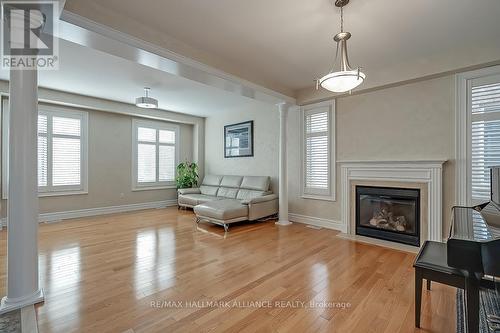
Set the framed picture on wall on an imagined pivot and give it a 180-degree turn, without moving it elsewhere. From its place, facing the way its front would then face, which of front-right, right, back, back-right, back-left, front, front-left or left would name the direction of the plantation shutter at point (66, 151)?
back-left

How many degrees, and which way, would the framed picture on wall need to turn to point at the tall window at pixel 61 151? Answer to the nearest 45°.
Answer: approximately 45° to its right

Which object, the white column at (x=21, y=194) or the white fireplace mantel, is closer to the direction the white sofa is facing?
the white column

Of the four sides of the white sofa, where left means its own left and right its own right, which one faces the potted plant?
right

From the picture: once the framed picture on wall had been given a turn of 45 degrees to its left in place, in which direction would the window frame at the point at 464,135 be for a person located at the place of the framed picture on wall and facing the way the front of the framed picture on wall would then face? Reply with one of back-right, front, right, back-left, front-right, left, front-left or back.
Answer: front-left

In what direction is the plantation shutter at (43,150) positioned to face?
toward the camera

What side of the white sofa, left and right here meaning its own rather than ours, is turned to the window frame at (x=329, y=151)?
left

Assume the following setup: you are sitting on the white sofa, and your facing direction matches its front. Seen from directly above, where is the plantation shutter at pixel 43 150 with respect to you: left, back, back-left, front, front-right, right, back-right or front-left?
front-right

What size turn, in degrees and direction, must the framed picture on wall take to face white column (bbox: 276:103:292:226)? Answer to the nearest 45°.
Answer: approximately 90° to its left

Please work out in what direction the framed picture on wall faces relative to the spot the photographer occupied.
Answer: facing the viewer and to the left of the viewer

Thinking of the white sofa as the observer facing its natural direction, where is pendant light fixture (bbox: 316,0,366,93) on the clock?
The pendant light fixture is roughly at 10 o'clock from the white sofa.

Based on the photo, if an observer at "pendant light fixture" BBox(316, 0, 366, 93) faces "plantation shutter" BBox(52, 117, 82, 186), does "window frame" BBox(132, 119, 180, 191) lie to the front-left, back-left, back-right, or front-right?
front-right

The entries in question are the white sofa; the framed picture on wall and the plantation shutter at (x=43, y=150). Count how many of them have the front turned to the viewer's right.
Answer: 0

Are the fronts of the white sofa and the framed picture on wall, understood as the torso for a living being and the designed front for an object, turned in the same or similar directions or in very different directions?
same or similar directions

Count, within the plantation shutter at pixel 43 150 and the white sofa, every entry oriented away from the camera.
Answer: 0

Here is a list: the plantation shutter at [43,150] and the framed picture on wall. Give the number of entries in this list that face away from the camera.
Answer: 0
